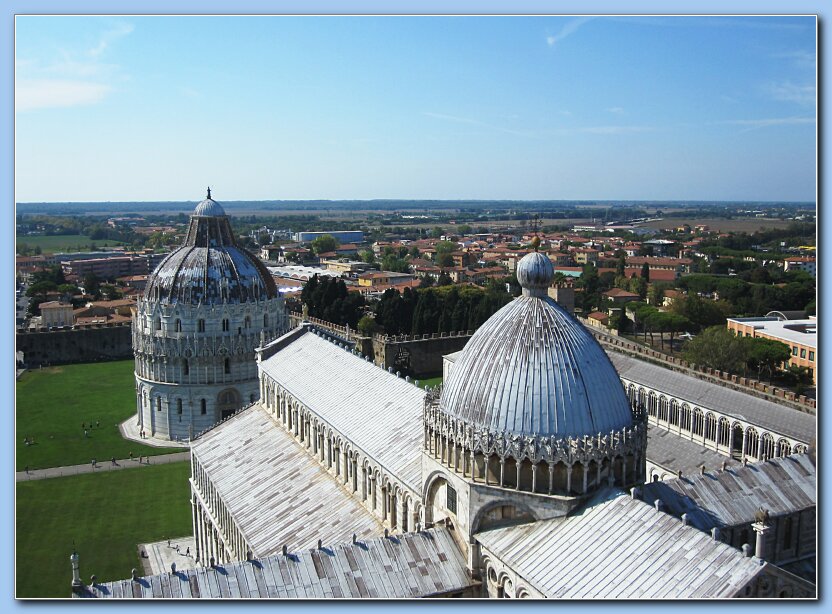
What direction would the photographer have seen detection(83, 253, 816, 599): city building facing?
facing away from the viewer and to the left of the viewer
